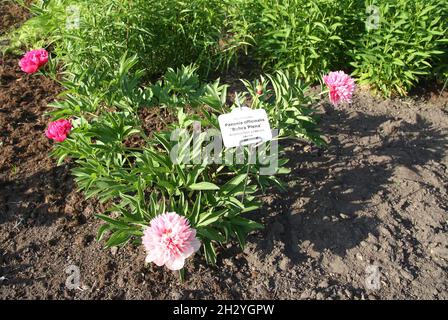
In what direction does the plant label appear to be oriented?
toward the camera

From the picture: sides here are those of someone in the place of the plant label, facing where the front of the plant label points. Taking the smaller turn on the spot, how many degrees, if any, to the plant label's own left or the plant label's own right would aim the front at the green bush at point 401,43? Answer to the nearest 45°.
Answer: approximately 135° to the plant label's own left

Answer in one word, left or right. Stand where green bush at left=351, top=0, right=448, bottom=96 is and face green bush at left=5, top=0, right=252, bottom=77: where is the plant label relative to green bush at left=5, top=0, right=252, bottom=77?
left

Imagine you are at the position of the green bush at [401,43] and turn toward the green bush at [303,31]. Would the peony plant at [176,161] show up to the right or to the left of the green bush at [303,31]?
left

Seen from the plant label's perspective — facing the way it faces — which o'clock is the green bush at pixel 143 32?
The green bush is roughly at 5 o'clock from the plant label.

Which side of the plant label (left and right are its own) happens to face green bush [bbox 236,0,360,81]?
back
